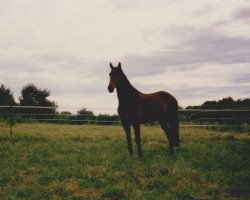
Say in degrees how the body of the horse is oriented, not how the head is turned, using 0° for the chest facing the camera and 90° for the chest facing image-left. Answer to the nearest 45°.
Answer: approximately 45°
